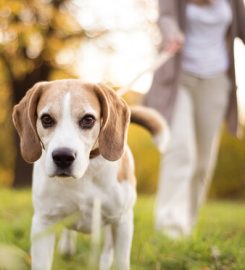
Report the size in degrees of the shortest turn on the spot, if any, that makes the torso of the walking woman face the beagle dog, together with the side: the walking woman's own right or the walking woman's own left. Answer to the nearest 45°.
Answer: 0° — they already face it

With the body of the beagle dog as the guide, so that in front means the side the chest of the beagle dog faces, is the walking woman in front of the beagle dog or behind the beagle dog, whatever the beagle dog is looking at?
behind

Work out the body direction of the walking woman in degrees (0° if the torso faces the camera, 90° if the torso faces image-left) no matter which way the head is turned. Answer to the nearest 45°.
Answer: approximately 0°

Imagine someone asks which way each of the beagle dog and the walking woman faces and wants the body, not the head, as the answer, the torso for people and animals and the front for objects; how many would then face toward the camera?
2
